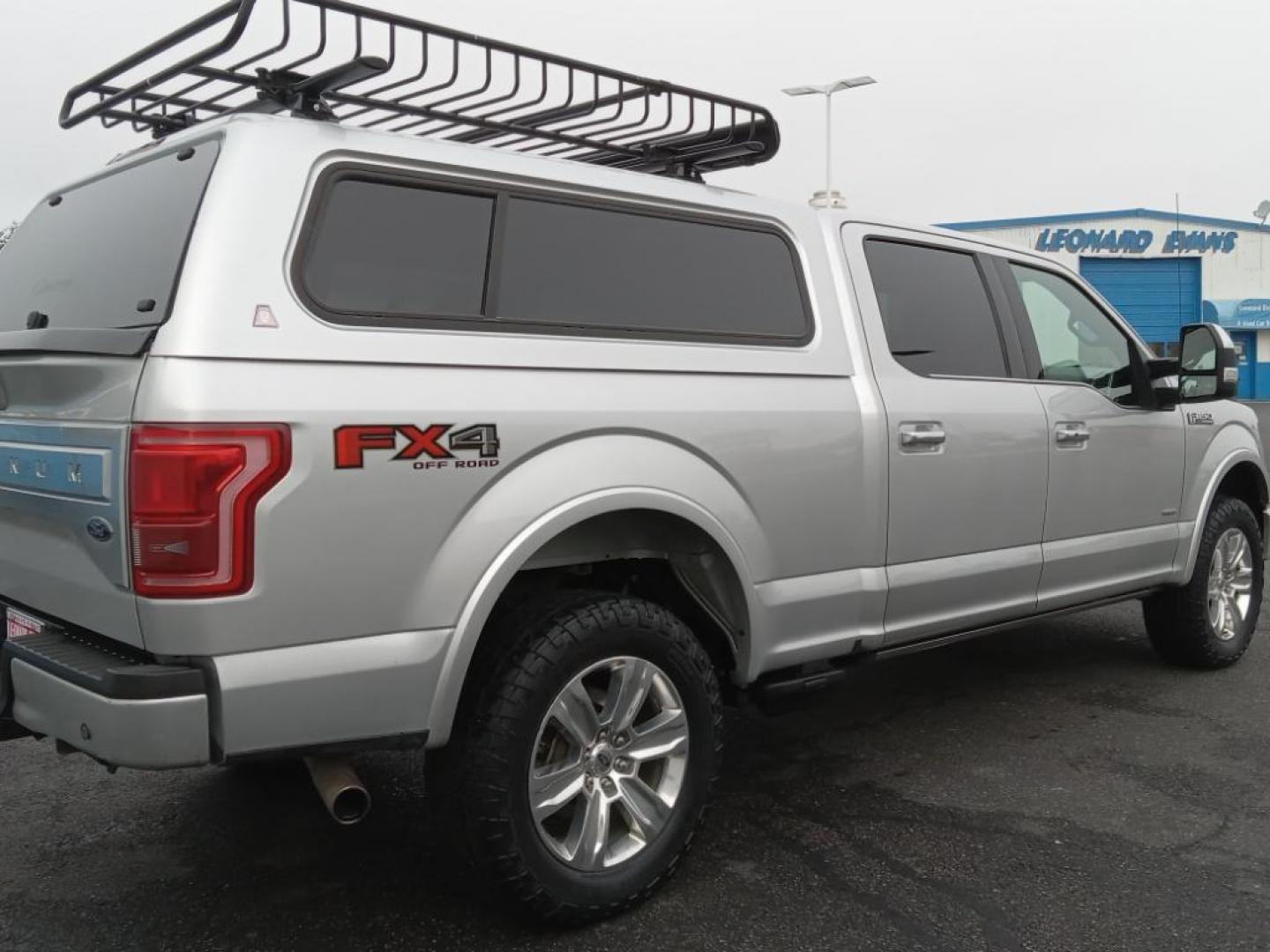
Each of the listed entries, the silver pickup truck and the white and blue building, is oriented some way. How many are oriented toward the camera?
1

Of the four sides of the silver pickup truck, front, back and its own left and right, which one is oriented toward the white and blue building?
front

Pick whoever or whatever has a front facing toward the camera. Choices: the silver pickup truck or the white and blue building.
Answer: the white and blue building

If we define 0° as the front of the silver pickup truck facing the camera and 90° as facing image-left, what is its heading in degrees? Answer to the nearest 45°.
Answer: approximately 225°

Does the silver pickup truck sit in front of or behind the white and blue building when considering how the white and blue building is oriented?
in front

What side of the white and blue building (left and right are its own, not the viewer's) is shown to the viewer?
front

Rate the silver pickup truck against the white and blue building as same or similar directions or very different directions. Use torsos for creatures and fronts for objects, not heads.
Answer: very different directions
